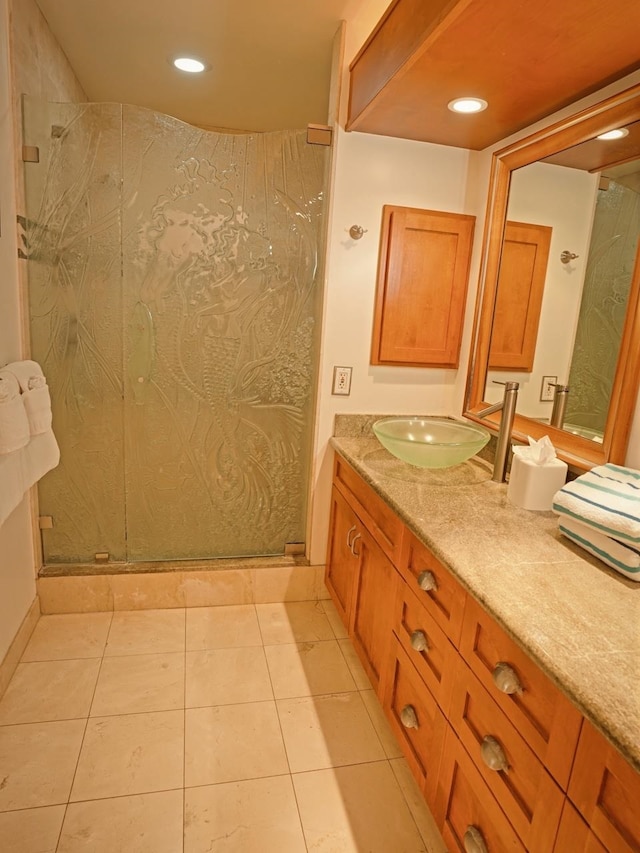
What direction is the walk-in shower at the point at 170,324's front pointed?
toward the camera

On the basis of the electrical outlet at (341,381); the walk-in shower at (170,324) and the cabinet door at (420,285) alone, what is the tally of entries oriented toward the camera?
3

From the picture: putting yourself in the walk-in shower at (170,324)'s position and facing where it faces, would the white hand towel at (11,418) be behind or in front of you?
in front

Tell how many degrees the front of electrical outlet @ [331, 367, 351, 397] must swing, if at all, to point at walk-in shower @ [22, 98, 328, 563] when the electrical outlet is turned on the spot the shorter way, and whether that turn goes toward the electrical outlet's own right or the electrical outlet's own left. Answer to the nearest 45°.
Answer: approximately 90° to the electrical outlet's own right

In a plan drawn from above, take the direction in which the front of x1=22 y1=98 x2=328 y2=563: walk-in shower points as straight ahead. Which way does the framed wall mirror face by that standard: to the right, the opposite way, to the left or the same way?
to the right

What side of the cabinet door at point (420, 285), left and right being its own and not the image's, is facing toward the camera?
front

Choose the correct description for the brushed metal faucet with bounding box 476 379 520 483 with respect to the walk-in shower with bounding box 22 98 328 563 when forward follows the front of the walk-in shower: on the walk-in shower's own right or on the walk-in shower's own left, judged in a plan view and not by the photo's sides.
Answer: on the walk-in shower's own left

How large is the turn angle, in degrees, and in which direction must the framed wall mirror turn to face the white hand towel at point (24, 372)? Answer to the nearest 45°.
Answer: approximately 45° to its right

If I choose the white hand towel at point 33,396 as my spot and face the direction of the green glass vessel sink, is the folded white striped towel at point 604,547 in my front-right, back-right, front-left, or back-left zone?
front-right

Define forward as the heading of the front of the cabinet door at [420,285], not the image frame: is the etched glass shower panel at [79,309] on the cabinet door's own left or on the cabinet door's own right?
on the cabinet door's own right

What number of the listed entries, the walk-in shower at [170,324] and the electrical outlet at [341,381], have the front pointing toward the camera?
2

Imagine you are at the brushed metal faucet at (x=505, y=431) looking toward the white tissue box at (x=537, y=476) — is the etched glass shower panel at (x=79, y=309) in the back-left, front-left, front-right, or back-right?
back-right

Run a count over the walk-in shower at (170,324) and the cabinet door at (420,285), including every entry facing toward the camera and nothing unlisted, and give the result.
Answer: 2

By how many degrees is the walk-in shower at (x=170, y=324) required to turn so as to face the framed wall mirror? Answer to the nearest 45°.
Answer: approximately 45° to its left

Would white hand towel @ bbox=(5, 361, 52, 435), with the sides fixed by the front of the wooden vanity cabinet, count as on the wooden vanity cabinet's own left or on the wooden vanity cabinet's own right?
on the wooden vanity cabinet's own right

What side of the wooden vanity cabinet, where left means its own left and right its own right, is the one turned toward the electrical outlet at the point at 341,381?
right
